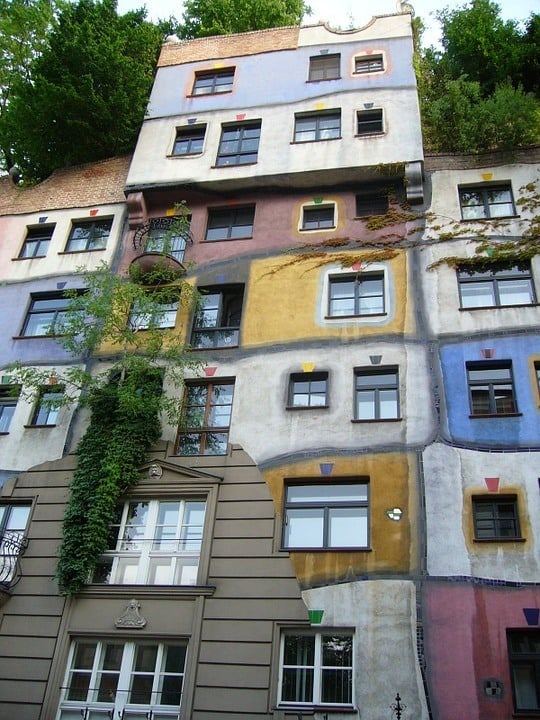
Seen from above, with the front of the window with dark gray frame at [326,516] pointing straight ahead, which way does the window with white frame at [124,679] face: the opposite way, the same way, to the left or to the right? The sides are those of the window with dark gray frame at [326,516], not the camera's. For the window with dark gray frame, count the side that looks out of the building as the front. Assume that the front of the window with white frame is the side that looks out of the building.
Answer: the same way

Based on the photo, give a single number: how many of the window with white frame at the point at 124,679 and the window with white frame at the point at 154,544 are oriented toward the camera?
2

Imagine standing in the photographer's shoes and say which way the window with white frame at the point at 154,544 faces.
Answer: facing the viewer

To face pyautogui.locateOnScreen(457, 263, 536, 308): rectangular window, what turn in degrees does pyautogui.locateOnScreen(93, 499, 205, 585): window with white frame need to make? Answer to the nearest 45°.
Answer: approximately 90° to its left

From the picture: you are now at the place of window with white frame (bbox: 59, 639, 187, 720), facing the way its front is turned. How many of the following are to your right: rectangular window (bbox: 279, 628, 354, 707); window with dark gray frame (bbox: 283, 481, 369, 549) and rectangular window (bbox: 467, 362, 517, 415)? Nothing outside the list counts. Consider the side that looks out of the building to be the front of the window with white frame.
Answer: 0

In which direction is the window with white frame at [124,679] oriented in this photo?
toward the camera

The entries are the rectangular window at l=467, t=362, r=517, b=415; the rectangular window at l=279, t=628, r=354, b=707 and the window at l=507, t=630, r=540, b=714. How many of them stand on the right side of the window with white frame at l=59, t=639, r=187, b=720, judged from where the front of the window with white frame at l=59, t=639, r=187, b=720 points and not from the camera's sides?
0

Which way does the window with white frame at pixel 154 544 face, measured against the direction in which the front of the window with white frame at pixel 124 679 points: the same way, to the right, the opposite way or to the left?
the same way

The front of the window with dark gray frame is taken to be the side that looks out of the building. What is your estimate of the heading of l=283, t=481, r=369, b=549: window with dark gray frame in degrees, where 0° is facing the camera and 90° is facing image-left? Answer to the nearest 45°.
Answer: approximately 0°

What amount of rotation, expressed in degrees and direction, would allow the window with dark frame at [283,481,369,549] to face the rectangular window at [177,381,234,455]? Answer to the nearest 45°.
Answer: approximately 90° to its right

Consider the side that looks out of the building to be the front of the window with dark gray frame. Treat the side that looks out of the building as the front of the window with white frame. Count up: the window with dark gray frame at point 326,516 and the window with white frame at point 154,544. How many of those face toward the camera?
2
